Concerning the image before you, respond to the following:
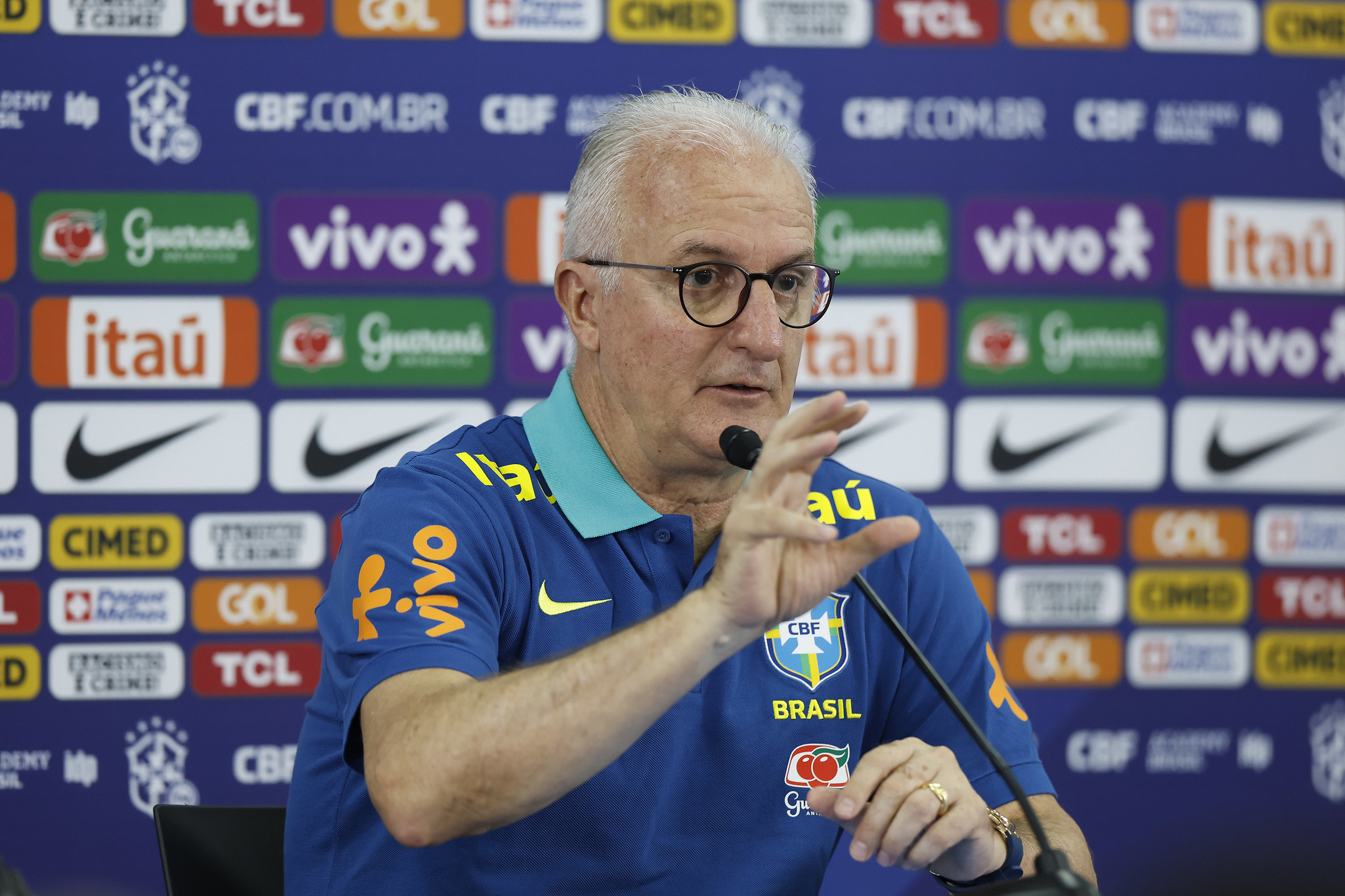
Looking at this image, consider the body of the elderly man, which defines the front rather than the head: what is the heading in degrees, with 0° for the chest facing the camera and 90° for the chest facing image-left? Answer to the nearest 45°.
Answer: approximately 315°

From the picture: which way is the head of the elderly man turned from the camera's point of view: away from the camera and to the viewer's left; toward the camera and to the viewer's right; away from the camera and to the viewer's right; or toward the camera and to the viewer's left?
toward the camera and to the viewer's right
